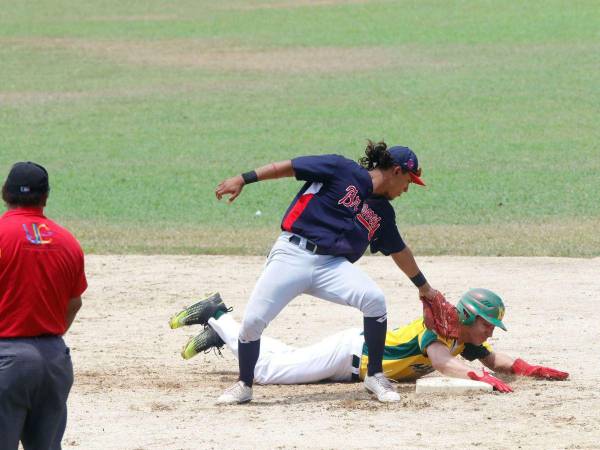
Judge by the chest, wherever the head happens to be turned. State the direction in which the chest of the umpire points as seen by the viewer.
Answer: away from the camera

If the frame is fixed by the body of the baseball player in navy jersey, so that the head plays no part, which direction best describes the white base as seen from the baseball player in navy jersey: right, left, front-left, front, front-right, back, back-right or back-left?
front-left

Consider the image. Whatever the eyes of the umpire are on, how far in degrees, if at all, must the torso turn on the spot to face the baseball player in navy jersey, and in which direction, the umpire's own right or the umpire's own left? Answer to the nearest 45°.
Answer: approximately 45° to the umpire's own right

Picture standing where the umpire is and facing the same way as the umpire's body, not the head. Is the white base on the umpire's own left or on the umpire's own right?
on the umpire's own right

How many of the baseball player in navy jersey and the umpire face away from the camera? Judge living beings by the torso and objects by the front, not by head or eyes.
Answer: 1

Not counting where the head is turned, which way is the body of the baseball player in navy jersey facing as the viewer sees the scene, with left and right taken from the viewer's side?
facing the viewer and to the right of the viewer

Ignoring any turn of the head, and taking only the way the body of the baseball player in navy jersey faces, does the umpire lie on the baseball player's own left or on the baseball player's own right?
on the baseball player's own right

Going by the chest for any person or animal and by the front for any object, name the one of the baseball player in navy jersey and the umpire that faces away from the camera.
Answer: the umpire
